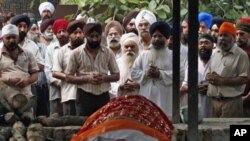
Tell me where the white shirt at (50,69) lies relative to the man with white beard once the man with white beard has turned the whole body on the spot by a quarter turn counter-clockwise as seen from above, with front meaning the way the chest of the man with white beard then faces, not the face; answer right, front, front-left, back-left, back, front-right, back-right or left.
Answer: back

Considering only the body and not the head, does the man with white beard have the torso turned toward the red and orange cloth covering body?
yes

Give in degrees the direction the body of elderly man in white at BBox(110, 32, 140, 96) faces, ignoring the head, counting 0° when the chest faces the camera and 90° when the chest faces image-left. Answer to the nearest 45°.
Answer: approximately 0°

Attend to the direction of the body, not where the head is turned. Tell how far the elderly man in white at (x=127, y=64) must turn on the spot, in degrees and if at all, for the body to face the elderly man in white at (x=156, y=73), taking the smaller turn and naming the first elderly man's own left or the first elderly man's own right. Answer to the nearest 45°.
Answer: approximately 45° to the first elderly man's own left

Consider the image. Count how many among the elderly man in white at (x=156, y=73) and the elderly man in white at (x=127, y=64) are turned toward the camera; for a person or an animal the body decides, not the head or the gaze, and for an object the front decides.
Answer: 2

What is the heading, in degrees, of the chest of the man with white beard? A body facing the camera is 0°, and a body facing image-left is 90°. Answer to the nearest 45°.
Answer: approximately 0°
